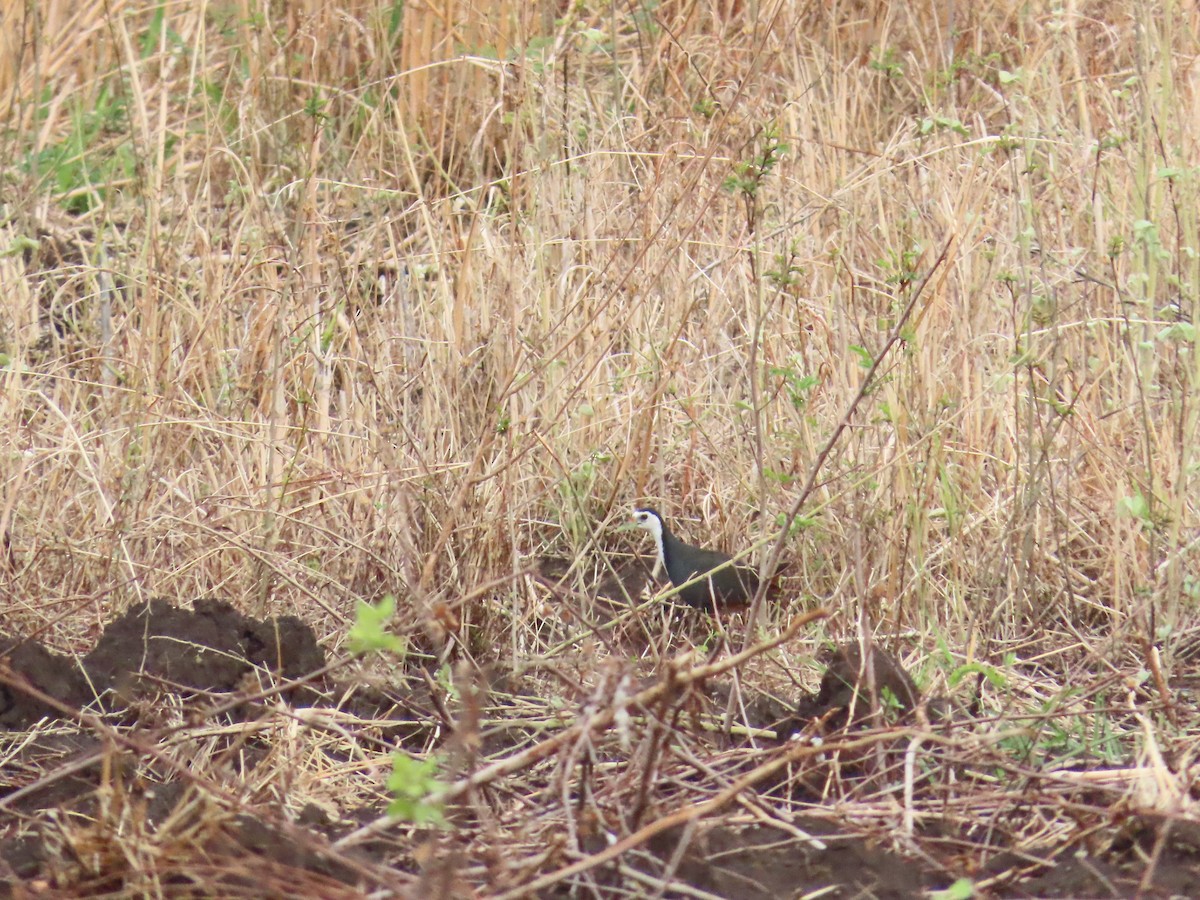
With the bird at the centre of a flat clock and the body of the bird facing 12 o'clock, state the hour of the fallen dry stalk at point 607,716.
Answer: The fallen dry stalk is roughly at 9 o'clock from the bird.

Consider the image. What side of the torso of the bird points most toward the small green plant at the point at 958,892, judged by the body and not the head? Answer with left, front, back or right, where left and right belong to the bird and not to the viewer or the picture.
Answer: left

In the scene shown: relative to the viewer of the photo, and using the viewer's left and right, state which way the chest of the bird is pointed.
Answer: facing to the left of the viewer
